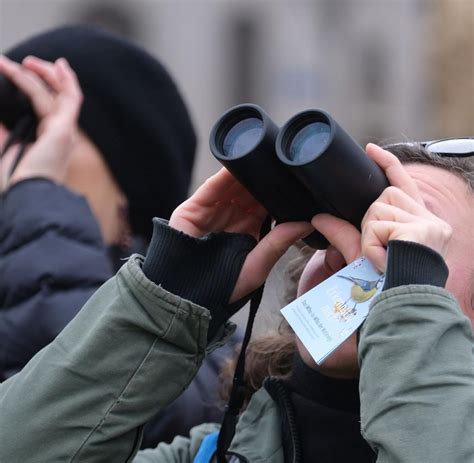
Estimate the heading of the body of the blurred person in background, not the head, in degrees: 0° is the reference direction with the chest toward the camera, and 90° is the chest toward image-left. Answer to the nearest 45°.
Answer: approximately 90°

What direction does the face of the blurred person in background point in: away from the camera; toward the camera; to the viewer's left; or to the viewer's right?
to the viewer's left
